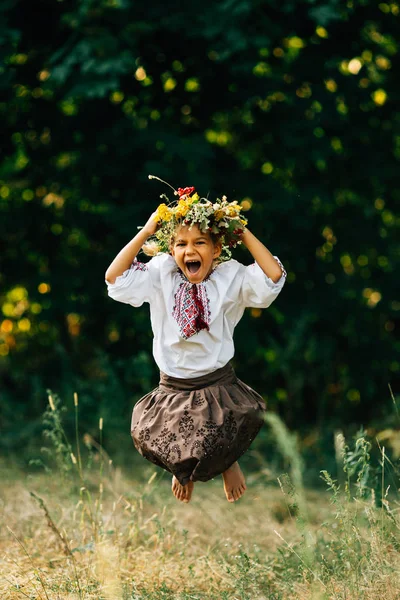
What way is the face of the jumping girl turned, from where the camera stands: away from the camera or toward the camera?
toward the camera

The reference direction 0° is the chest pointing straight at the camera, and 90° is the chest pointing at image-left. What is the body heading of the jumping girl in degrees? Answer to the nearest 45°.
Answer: approximately 0°
